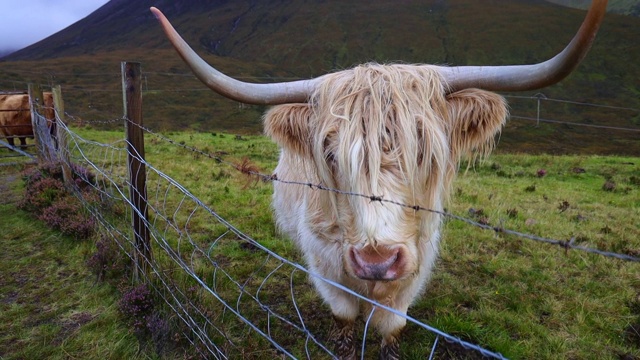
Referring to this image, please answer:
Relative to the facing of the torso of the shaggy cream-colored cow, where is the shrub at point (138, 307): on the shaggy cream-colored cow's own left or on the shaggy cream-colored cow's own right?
on the shaggy cream-colored cow's own right

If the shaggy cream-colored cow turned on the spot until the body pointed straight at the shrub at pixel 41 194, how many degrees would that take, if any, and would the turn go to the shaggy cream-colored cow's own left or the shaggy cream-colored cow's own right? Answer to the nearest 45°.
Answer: approximately 135° to the shaggy cream-colored cow's own right

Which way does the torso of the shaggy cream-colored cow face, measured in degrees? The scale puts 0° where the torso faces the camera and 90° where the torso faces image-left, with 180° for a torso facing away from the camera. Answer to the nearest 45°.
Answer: approximately 0°

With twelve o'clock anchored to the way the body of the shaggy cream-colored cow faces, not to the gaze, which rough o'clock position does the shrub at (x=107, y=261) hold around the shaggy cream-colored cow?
The shrub is roughly at 4 o'clock from the shaggy cream-colored cow.

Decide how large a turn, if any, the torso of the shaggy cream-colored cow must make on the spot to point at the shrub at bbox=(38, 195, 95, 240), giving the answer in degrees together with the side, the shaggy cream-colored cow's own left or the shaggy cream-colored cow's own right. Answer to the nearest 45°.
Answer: approximately 135° to the shaggy cream-colored cow's own right

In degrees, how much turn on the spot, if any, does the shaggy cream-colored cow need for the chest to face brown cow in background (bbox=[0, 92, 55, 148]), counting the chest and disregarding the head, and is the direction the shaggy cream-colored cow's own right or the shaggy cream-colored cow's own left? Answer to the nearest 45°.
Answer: approximately 135° to the shaggy cream-colored cow's own right
